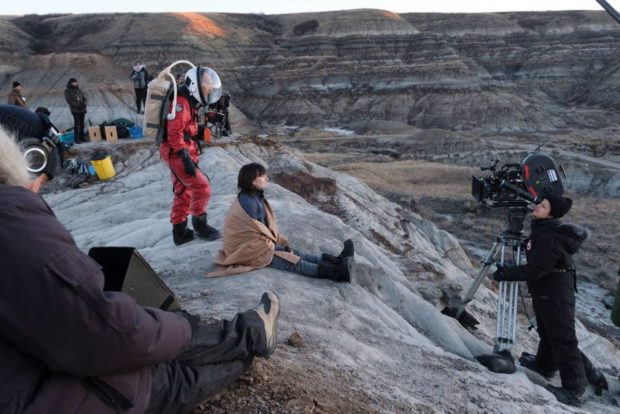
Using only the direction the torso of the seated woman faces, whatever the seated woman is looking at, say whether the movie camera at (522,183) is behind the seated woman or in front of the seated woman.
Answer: in front

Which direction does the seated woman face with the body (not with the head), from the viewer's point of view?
to the viewer's right

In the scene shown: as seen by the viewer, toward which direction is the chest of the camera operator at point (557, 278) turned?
to the viewer's left

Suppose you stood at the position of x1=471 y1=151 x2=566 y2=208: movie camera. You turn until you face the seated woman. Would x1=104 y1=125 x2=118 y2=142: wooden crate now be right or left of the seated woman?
right

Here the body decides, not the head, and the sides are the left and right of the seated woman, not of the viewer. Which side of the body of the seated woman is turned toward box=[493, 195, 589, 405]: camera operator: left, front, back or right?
front

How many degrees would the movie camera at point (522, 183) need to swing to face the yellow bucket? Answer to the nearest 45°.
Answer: approximately 45° to its right

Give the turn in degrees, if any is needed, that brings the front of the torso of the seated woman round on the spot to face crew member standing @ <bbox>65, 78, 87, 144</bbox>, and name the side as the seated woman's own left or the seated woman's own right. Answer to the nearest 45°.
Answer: approximately 135° to the seated woman's own left

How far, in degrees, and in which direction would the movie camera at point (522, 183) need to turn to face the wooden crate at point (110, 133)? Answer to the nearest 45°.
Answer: approximately 45° to its right

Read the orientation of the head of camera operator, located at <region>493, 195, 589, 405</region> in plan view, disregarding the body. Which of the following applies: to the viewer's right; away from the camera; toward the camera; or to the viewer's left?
to the viewer's left

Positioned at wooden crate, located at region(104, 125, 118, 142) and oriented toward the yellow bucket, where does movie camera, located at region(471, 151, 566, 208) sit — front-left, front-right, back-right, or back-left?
front-left

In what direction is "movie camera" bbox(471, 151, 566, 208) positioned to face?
to the viewer's left

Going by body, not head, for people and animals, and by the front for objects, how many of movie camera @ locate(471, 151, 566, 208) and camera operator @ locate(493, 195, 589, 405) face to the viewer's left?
2

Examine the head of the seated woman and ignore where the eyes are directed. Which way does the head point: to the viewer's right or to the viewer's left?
to the viewer's right

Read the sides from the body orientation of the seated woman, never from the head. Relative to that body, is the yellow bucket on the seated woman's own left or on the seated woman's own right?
on the seated woman's own left
